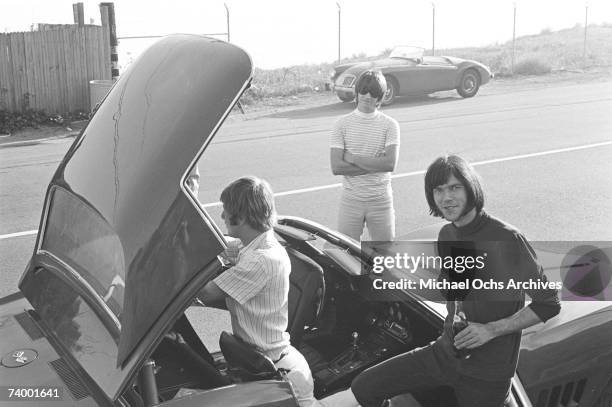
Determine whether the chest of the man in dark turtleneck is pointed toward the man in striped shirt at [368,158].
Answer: no

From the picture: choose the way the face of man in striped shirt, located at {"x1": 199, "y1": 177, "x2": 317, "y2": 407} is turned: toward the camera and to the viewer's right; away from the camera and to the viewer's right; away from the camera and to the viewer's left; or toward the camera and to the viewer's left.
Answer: away from the camera and to the viewer's left

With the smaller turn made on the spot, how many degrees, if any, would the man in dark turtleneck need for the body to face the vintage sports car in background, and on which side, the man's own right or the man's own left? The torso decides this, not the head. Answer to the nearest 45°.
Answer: approximately 135° to the man's own right

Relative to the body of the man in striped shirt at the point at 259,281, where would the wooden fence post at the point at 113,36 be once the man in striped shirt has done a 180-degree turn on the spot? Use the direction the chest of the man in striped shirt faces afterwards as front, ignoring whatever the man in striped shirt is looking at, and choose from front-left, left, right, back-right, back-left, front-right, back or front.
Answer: back-left

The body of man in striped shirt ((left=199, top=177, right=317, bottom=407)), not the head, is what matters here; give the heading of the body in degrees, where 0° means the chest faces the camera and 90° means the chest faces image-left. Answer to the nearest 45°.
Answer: approximately 135°

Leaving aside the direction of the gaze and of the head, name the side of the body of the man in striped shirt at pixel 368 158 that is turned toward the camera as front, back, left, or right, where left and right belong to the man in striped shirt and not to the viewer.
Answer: front

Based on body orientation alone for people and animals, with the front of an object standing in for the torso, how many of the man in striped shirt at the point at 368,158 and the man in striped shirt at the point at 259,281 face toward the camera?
1

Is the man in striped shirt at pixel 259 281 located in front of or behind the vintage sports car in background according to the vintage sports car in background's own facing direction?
in front

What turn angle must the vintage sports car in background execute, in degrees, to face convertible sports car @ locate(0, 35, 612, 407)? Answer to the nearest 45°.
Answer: approximately 45° to its left

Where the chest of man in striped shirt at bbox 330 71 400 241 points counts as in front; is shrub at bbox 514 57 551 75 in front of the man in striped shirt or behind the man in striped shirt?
behind

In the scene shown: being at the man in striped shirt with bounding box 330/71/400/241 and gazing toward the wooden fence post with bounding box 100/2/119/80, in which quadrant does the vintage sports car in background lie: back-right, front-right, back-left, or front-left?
front-right

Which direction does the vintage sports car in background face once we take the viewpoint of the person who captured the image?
facing the viewer and to the left of the viewer

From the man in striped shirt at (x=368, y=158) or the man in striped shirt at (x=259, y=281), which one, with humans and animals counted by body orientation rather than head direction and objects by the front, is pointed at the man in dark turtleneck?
the man in striped shirt at (x=368, y=158)

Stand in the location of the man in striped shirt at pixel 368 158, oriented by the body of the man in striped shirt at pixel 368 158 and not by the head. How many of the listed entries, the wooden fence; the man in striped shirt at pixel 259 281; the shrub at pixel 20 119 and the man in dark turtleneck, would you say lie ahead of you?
2
